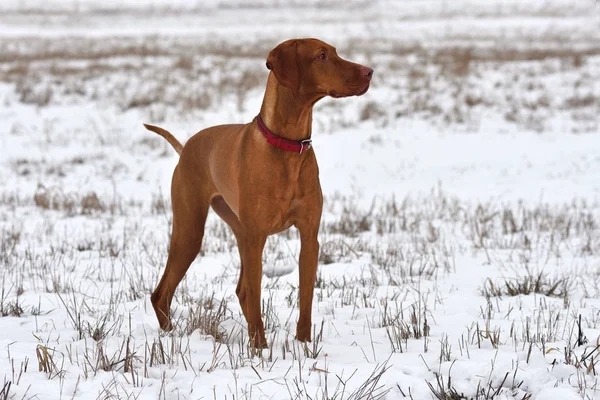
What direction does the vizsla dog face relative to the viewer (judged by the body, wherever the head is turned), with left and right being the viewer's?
facing the viewer and to the right of the viewer
